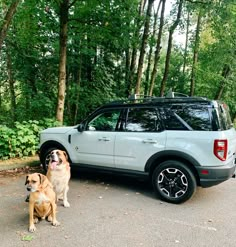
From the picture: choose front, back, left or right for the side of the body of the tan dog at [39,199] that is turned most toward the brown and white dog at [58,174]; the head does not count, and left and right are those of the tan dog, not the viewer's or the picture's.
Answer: back

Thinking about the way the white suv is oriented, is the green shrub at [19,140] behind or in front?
in front

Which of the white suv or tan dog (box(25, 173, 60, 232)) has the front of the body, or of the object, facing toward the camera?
the tan dog

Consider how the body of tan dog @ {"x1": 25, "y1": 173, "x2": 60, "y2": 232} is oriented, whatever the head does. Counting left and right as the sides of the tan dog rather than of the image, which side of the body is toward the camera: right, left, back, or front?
front

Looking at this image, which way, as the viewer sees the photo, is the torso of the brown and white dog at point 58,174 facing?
toward the camera

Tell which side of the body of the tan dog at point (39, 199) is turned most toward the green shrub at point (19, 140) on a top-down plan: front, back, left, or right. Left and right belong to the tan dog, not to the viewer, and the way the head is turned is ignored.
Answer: back

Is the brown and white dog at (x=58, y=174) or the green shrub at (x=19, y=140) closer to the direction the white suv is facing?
the green shrub

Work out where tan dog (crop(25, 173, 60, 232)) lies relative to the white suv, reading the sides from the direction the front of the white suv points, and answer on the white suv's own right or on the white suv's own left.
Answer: on the white suv's own left

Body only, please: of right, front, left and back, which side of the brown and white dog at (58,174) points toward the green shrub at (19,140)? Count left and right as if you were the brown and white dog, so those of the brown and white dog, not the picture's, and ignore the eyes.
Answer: back

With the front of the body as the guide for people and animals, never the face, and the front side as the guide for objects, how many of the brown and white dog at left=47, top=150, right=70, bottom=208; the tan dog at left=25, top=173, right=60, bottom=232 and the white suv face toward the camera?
2

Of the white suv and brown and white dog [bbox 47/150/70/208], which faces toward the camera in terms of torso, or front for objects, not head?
the brown and white dog
